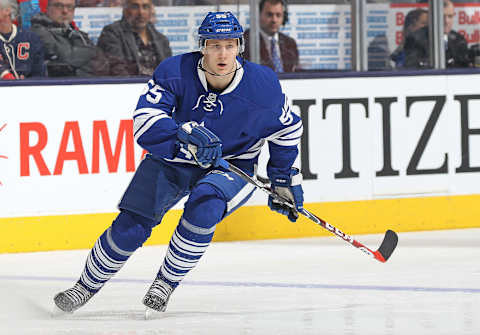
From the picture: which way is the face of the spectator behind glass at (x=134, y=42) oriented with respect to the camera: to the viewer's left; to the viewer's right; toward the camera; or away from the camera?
toward the camera

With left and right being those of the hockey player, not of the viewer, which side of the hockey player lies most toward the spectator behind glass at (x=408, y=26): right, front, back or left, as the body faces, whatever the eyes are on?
back

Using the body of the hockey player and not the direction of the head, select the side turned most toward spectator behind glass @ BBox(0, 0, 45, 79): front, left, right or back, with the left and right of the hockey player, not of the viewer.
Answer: back

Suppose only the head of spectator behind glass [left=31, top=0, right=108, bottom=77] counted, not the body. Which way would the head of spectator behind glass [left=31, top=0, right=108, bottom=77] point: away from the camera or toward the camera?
toward the camera

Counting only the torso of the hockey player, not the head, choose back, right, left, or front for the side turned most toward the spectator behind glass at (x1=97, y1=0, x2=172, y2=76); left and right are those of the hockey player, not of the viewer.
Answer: back

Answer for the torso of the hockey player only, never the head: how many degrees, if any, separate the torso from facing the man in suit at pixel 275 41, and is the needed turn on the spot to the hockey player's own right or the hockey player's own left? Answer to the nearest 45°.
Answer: approximately 180°

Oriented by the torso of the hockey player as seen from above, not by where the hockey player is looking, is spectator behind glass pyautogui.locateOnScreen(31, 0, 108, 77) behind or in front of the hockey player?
behind

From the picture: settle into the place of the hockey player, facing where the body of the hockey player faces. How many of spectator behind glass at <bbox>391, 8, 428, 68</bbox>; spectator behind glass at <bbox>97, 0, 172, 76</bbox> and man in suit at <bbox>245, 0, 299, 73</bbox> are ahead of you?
0

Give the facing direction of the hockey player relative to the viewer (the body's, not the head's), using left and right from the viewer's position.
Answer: facing the viewer
